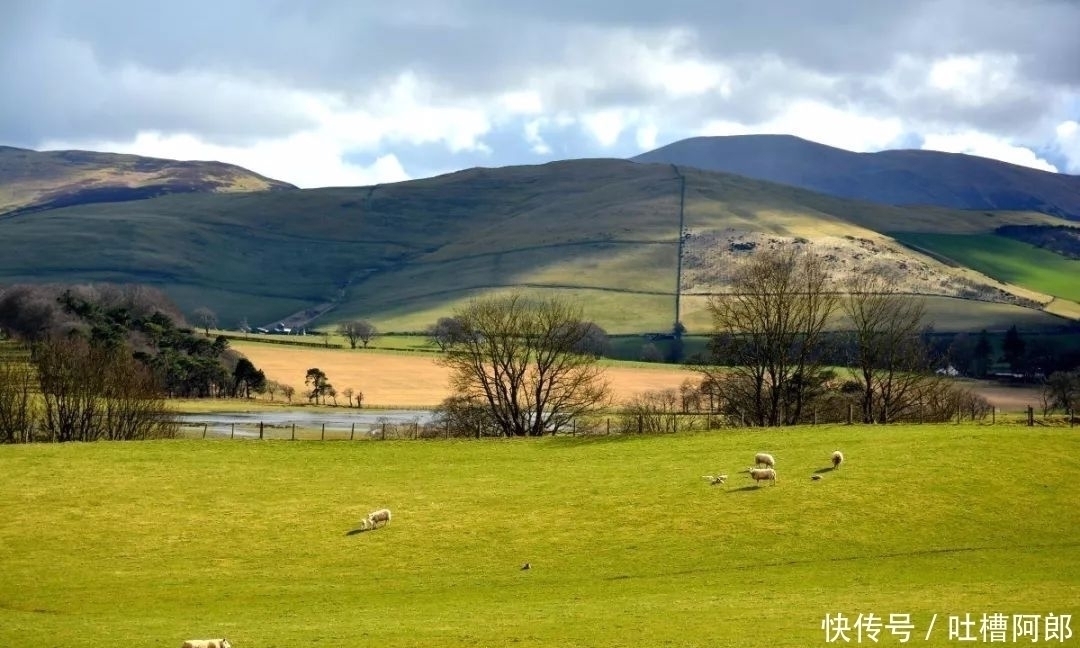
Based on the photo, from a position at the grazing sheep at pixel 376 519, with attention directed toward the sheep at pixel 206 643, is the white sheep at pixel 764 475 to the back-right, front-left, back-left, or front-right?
back-left

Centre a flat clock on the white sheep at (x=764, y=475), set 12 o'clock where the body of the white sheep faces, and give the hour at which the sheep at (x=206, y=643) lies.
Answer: The sheep is roughly at 10 o'clock from the white sheep.

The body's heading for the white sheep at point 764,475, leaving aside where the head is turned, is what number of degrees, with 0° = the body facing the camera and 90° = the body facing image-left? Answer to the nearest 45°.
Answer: approximately 90°

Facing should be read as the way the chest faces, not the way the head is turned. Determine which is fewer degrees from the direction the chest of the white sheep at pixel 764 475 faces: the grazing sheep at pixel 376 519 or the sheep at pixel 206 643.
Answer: the grazing sheep
